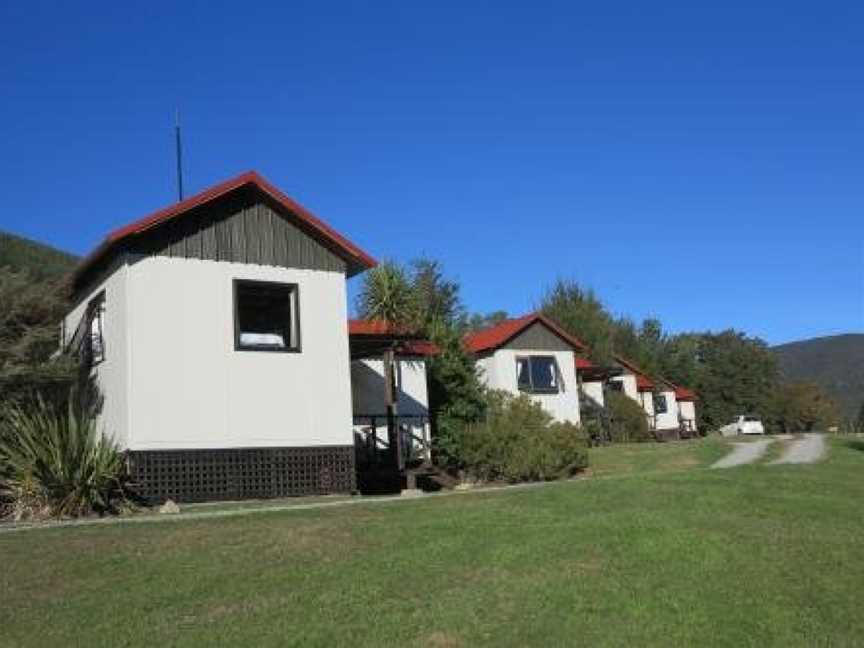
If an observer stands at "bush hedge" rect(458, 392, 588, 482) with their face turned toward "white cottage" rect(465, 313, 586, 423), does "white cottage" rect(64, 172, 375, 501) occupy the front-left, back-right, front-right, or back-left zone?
back-left

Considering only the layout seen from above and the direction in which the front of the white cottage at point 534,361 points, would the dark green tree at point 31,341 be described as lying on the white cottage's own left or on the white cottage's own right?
on the white cottage's own right

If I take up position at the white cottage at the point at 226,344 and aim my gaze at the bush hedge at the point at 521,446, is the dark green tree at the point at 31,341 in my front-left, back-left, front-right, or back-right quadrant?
back-left

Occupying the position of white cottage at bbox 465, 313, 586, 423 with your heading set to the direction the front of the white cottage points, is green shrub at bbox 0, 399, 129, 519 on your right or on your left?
on your right

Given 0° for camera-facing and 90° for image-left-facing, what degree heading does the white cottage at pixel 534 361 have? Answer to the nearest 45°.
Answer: approximately 315°
